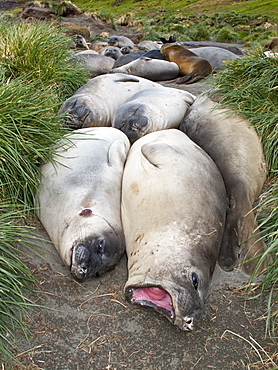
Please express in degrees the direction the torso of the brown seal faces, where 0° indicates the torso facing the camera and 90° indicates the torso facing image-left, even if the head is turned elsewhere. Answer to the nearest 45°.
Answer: approximately 135°

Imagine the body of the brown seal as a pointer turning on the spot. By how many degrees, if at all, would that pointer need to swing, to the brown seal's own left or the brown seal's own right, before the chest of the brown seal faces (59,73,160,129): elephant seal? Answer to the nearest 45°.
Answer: approximately 135° to the brown seal's own left

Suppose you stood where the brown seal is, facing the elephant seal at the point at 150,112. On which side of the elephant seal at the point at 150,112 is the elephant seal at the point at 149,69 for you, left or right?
right
